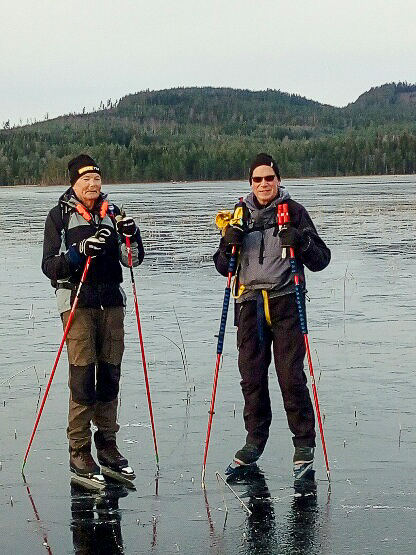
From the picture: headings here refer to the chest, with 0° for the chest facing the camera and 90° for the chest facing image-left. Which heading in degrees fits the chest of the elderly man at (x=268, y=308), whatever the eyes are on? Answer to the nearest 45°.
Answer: approximately 0°
